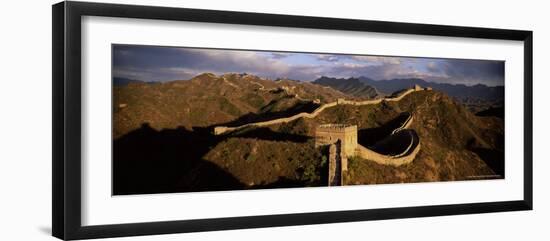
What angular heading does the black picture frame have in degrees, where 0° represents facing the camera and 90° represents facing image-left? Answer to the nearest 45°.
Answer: approximately 315°
